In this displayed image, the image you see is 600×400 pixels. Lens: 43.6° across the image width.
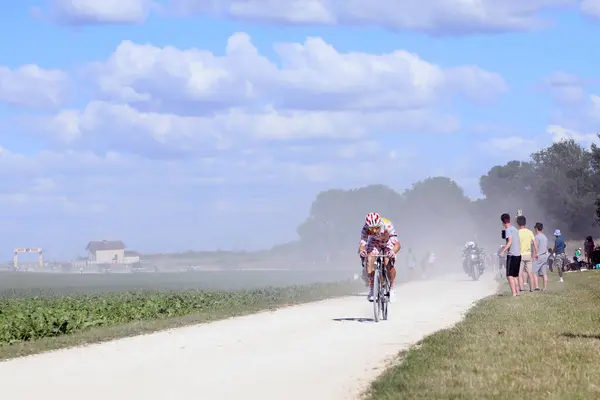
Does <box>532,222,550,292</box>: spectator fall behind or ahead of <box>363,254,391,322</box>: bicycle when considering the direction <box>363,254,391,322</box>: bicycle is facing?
behind

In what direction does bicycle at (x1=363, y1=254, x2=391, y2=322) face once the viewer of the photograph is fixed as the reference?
facing the viewer

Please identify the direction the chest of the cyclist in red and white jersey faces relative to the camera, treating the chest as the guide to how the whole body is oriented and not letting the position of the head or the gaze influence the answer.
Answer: toward the camera

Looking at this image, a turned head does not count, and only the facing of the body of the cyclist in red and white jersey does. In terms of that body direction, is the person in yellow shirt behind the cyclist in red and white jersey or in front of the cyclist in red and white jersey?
behind

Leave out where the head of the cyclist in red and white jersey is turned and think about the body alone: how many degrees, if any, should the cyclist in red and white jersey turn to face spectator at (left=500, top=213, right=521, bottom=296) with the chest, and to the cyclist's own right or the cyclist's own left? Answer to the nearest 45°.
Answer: approximately 135° to the cyclist's own left

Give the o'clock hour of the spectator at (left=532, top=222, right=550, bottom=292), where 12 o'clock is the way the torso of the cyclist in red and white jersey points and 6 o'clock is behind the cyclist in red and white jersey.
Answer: The spectator is roughly at 7 o'clock from the cyclist in red and white jersey.

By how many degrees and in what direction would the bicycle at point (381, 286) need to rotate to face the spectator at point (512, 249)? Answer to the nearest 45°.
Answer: approximately 135° to its left
